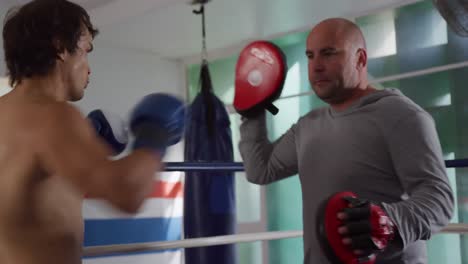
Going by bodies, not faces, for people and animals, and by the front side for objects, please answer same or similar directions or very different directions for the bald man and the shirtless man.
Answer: very different directions

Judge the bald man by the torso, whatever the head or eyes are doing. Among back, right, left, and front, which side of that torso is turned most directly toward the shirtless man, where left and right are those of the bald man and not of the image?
front

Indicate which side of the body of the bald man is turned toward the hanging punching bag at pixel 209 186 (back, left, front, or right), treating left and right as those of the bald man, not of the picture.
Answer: right

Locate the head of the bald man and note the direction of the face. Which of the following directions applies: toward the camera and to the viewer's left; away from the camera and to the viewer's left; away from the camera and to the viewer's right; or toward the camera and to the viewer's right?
toward the camera and to the viewer's left

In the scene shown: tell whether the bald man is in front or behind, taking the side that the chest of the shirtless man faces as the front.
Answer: in front

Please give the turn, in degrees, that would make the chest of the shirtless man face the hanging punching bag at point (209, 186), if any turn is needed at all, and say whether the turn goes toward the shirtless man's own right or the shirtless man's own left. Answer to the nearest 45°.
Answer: approximately 45° to the shirtless man's own left

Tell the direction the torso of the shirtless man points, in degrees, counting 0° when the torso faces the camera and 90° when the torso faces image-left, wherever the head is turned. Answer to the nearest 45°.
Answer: approximately 225°

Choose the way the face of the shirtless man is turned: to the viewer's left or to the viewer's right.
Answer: to the viewer's right

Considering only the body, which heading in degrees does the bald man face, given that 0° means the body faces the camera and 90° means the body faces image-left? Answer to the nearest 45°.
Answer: approximately 45°
